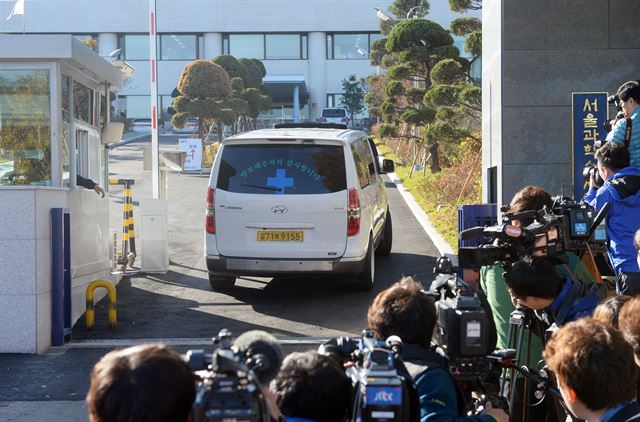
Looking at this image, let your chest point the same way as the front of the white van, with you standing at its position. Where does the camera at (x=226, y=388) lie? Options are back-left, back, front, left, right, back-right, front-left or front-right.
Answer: back

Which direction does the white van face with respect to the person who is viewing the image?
facing away from the viewer

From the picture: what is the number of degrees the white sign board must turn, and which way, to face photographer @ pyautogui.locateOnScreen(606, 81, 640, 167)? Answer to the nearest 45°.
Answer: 0° — it already faces them

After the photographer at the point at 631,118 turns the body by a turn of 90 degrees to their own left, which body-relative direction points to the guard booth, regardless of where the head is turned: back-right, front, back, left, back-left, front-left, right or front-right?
right

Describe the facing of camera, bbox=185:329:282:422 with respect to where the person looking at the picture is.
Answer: facing away from the viewer

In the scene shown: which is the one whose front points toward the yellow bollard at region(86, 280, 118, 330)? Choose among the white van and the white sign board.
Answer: the white sign board

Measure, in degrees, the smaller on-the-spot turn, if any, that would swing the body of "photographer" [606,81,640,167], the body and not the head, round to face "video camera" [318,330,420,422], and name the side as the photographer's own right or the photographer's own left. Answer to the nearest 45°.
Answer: approximately 90° to the photographer's own left

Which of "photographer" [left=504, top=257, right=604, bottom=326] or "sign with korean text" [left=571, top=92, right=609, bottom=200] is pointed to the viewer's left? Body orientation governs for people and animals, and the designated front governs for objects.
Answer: the photographer

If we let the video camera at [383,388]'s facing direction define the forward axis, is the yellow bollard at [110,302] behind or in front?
in front

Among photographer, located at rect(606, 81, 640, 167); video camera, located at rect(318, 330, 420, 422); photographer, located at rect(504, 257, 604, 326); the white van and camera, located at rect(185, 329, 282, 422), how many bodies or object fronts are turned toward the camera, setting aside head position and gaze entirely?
0

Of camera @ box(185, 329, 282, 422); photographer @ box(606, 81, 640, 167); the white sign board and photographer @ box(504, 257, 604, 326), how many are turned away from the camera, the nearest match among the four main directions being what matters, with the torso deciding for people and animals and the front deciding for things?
1

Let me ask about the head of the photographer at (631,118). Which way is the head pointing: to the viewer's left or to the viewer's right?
to the viewer's left

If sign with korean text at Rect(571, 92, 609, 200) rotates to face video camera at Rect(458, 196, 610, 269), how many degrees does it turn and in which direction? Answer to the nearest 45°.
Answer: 0° — it already faces it

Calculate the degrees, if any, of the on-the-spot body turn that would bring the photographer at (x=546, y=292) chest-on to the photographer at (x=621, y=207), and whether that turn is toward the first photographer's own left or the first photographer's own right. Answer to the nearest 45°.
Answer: approximately 90° to the first photographer's own right

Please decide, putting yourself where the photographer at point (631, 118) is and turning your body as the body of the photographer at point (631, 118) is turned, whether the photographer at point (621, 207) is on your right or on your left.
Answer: on your left

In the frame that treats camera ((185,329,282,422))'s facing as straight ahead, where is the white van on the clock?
The white van is roughly at 12 o'clock from the camera.

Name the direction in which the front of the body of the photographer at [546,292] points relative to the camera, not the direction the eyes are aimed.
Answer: to the viewer's left

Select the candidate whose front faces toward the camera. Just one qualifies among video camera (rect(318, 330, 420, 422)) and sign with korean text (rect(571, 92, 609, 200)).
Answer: the sign with korean text

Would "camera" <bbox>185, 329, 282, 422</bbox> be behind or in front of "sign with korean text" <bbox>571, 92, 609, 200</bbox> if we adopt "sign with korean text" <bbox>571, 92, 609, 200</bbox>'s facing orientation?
in front

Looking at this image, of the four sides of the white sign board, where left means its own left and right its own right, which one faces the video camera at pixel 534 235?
front

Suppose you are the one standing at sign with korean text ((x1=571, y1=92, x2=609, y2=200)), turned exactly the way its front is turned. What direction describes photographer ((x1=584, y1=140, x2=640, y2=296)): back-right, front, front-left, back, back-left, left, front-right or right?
front
